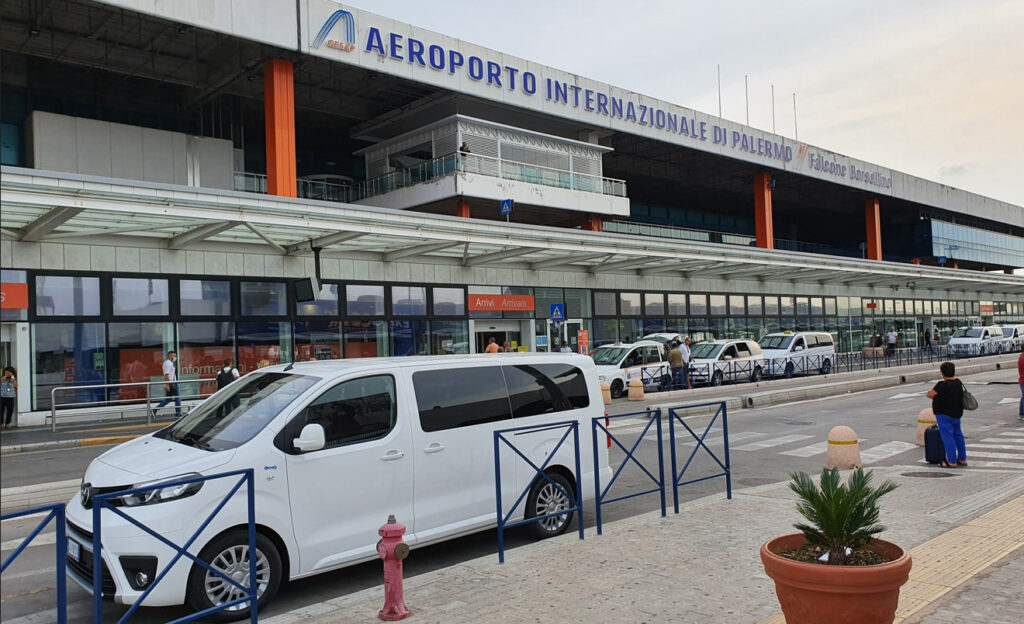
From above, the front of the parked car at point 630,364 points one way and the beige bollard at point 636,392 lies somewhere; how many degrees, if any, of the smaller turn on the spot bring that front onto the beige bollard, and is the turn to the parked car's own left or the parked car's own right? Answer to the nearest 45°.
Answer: approximately 45° to the parked car's own left

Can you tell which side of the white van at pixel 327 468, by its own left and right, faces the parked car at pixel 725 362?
back

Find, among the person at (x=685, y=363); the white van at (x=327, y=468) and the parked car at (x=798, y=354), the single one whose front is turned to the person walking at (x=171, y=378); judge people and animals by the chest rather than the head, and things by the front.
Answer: the parked car

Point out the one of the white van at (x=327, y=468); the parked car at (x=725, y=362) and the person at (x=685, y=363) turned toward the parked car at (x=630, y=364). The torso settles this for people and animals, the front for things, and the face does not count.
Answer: the parked car at (x=725, y=362)

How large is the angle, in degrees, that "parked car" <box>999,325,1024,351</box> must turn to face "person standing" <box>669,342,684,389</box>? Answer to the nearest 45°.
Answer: approximately 45° to its left

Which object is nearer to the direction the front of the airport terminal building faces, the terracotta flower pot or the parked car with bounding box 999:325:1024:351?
the terracotta flower pot

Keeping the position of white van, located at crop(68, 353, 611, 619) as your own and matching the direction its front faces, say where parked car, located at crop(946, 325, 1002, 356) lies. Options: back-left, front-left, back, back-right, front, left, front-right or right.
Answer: back

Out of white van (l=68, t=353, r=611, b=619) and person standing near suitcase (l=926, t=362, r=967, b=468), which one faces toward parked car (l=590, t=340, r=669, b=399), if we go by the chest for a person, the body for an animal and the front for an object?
the person standing near suitcase

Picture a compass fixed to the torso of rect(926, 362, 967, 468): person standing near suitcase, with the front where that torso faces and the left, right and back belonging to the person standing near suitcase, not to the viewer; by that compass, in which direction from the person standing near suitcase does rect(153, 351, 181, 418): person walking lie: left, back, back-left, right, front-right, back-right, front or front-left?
front-left

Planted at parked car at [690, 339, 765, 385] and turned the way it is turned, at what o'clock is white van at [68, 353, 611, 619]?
The white van is roughly at 11 o'clock from the parked car.

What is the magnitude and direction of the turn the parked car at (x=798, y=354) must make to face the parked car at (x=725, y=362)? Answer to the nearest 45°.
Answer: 0° — it already faces it

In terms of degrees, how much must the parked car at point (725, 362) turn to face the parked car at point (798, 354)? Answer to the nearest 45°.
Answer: approximately 180°

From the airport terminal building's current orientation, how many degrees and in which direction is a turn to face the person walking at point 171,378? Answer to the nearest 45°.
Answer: approximately 45° to its right

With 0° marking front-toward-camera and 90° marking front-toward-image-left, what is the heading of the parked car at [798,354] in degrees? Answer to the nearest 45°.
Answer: approximately 45°
